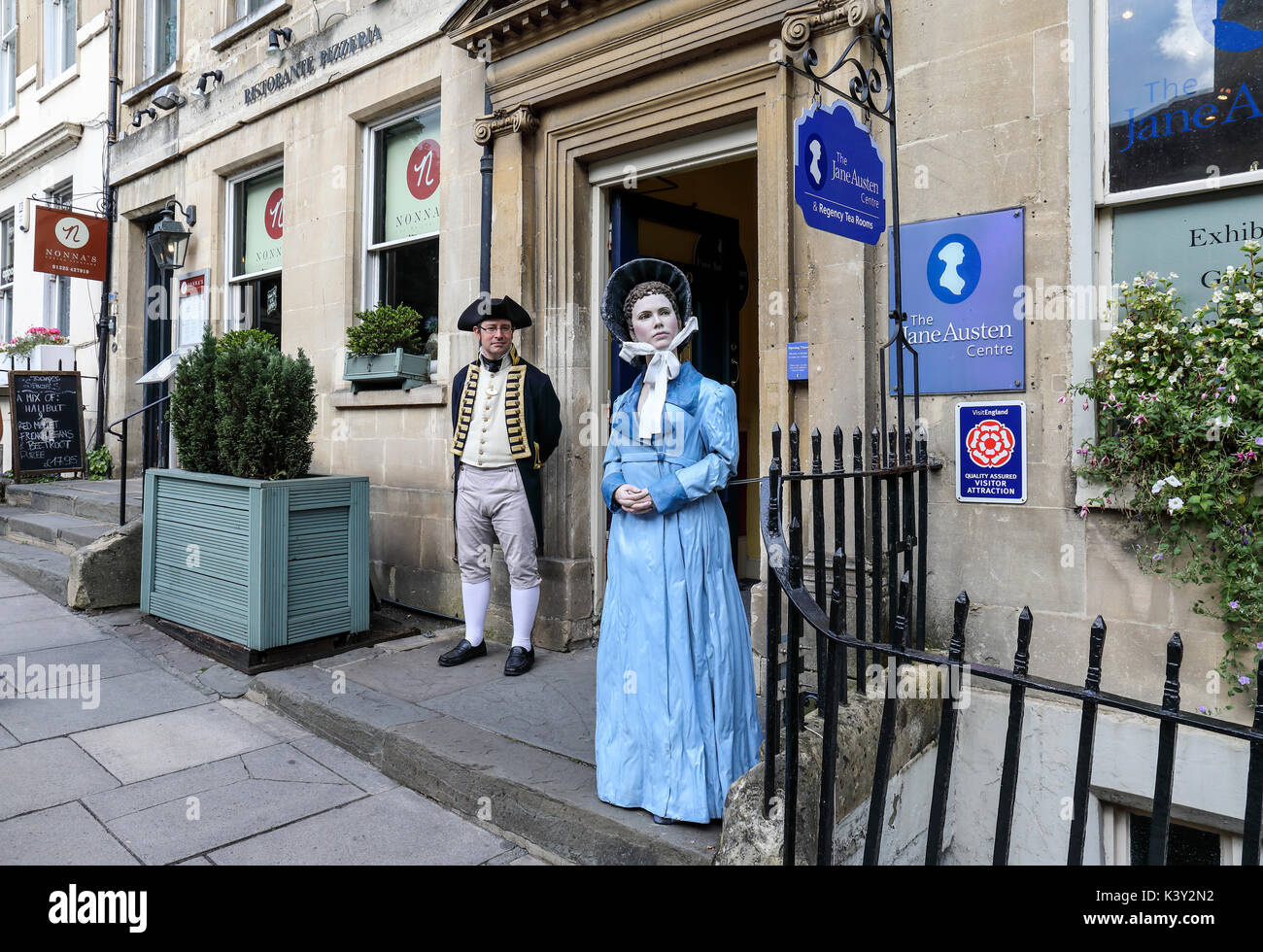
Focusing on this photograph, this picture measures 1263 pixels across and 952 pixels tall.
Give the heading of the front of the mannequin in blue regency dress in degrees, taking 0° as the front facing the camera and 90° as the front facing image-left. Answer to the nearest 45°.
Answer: approximately 45°

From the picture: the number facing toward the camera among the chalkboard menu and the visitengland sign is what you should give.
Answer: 2

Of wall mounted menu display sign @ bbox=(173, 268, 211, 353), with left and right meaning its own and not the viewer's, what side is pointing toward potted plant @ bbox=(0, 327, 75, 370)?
right

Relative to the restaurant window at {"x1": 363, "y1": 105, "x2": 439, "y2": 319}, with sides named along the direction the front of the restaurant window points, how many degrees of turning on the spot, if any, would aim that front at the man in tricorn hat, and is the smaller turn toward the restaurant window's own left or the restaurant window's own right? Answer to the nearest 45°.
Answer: approximately 45° to the restaurant window's own left

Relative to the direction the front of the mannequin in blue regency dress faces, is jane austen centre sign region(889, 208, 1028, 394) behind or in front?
behind

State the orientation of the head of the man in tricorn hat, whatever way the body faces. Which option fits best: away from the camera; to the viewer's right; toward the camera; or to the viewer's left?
toward the camera

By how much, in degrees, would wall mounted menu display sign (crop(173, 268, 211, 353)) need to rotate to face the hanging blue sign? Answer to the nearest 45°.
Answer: approximately 45° to its left

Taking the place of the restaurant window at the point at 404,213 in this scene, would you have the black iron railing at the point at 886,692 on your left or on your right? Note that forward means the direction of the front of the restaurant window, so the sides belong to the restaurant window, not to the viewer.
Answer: on your left

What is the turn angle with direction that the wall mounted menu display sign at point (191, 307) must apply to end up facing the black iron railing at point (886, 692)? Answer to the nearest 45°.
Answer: approximately 45° to its left

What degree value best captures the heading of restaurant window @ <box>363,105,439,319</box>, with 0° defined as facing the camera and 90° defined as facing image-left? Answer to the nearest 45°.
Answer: approximately 45°

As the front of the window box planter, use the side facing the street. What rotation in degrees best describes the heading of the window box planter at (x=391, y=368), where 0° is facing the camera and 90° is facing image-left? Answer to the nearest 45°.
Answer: approximately 45°

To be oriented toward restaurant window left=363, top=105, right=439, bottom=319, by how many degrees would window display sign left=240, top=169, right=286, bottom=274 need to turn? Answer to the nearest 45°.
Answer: approximately 90° to its left

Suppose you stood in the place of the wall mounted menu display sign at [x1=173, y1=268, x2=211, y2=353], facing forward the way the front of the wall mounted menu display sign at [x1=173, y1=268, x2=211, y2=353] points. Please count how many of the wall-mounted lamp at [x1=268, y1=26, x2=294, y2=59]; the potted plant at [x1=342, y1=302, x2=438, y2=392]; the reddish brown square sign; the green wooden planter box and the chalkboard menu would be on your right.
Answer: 2

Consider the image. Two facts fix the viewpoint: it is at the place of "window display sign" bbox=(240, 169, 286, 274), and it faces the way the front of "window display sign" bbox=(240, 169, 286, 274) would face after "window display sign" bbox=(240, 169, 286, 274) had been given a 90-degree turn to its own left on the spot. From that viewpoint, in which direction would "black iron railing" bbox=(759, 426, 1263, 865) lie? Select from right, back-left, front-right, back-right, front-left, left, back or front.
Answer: front-right

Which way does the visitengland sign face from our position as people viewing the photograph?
facing the viewer

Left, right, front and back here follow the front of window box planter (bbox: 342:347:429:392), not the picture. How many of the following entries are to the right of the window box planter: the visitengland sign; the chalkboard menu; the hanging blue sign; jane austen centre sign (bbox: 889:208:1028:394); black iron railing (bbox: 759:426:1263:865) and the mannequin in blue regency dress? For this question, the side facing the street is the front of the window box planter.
1
